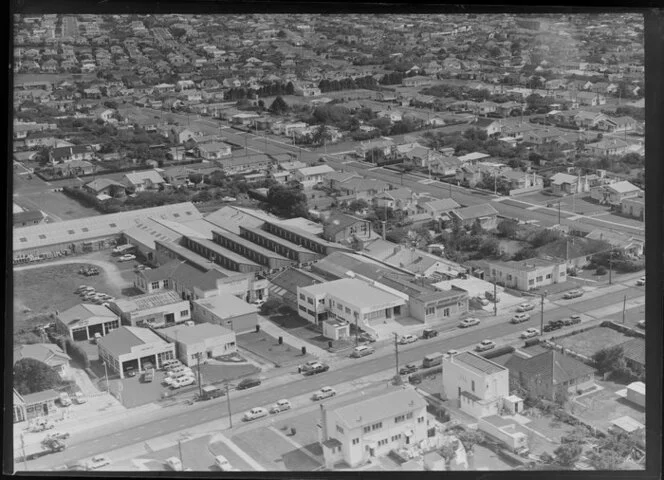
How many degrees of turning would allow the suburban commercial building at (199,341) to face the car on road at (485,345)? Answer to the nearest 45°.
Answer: approximately 45° to its left

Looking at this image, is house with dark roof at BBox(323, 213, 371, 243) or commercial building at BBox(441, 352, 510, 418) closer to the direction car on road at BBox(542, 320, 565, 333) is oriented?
the commercial building

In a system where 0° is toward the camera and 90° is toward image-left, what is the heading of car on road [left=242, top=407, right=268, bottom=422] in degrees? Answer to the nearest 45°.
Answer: approximately 45°

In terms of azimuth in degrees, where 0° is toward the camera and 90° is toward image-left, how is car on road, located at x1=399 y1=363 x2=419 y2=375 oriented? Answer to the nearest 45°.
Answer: approximately 45°

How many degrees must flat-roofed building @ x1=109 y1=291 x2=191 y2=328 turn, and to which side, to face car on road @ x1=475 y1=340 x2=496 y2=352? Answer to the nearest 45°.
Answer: approximately 45° to its left

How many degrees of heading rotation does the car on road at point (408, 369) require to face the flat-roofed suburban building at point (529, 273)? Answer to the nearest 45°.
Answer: approximately 180°
